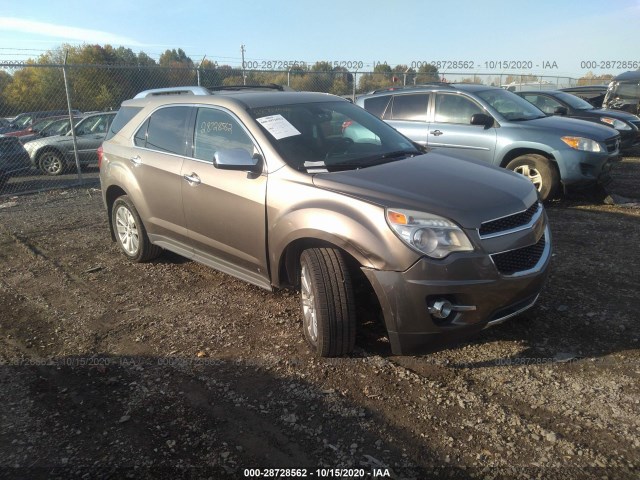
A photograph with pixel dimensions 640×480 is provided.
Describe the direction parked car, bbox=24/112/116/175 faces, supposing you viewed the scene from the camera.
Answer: facing to the left of the viewer

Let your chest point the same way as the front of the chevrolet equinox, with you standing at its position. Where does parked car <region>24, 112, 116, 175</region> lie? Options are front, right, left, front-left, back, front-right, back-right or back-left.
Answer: back

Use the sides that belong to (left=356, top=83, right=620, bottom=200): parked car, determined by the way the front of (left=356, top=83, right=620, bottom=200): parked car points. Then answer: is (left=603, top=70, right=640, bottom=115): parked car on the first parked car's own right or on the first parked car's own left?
on the first parked car's own left

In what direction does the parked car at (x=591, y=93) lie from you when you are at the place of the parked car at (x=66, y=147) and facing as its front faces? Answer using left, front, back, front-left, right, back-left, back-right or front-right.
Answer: back

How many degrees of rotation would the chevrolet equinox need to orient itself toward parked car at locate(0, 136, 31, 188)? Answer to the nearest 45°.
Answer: approximately 180°

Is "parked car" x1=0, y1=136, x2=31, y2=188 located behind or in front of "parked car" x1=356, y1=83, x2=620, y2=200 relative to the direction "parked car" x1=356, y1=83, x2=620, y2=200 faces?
behind

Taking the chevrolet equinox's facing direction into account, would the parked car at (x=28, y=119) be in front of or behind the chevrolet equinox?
behind

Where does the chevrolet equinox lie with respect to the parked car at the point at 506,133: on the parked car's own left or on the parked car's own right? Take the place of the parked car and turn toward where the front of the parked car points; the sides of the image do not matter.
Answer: on the parked car's own right

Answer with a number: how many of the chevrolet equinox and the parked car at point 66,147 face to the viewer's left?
1

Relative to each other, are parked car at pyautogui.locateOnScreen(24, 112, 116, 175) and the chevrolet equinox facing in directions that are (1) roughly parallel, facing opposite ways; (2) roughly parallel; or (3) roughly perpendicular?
roughly perpendicular

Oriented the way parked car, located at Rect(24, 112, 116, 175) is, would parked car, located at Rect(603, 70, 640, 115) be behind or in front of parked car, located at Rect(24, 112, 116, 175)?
behind
